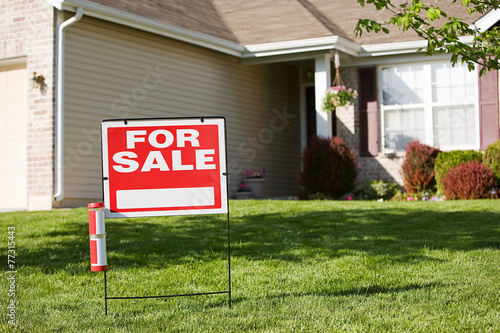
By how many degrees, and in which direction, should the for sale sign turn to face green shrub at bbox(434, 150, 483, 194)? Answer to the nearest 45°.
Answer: approximately 135° to its left

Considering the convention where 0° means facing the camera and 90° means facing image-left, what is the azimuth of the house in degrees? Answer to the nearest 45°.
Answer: approximately 45°

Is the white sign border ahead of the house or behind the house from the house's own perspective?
ahead

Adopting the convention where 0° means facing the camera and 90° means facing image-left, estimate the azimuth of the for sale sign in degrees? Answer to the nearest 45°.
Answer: approximately 0°

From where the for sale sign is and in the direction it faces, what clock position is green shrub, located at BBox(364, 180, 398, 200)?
The green shrub is roughly at 7 o'clock from the for sale sign.

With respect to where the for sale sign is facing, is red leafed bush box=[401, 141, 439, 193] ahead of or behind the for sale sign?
behind

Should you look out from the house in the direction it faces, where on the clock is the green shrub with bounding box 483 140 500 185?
The green shrub is roughly at 8 o'clock from the house.

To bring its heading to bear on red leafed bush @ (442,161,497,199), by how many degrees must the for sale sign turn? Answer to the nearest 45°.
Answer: approximately 135° to its left

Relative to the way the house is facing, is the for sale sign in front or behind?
in front

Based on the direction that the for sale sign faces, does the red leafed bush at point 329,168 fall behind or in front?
behind
